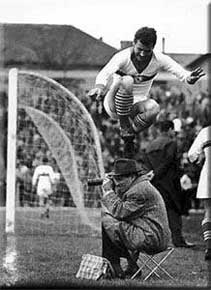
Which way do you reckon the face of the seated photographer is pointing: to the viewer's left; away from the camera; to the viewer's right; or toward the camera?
to the viewer's left

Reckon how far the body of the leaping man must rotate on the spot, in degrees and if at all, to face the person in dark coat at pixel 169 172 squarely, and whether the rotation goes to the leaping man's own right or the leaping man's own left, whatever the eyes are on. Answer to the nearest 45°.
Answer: approximately 180°
